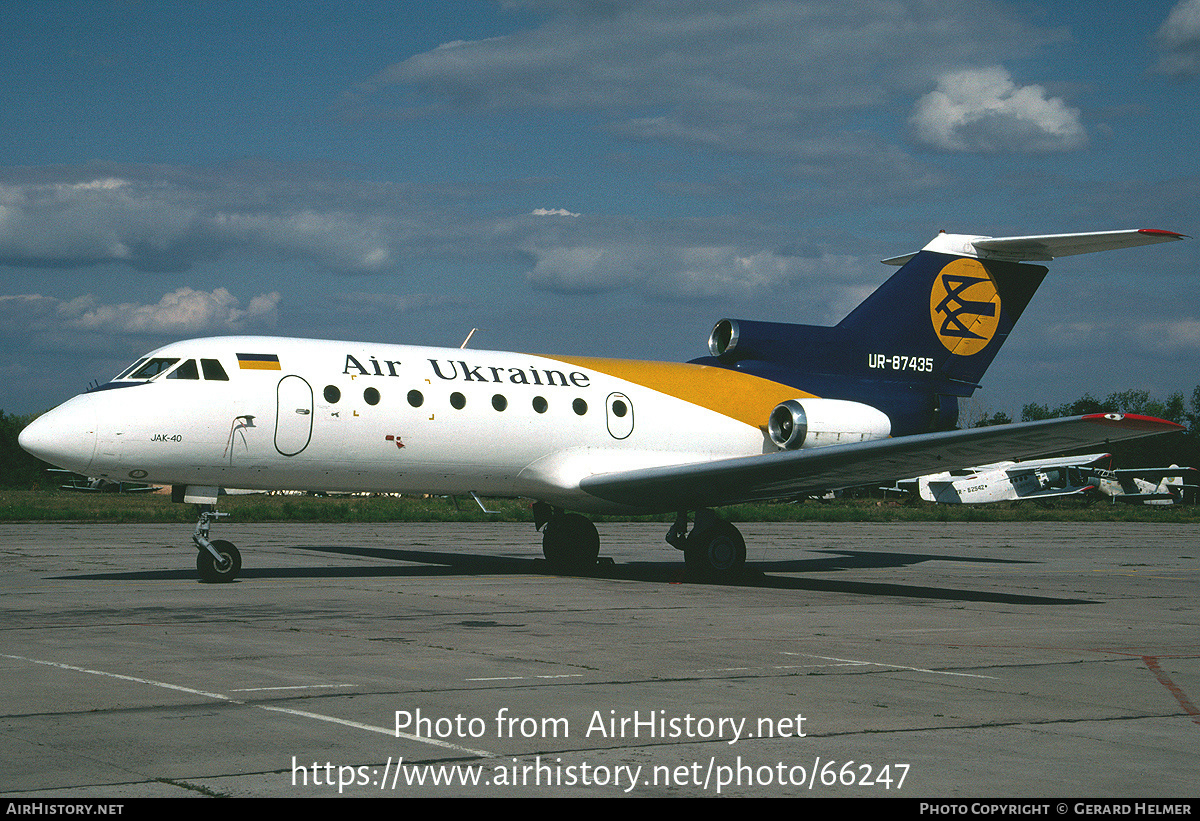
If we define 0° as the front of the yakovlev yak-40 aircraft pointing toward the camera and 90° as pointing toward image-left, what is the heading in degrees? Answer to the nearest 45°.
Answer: approximately 45°
